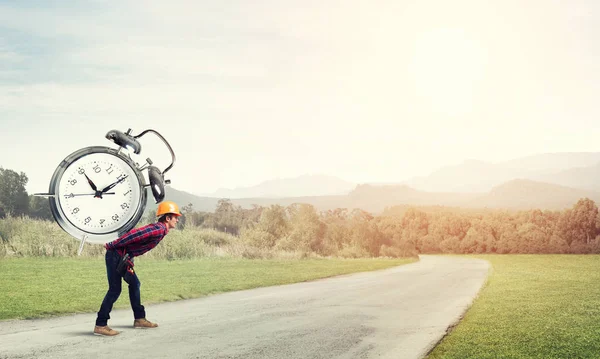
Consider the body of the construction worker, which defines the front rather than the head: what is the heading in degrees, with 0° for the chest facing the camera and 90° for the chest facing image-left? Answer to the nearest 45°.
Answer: approximately 270°

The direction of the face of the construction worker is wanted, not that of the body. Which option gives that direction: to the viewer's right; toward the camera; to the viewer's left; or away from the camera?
to the viewer's right
